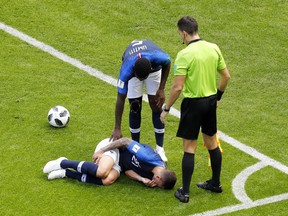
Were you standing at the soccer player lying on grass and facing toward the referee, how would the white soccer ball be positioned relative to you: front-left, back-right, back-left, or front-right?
back-left

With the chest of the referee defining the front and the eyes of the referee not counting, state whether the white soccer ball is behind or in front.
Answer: in front
